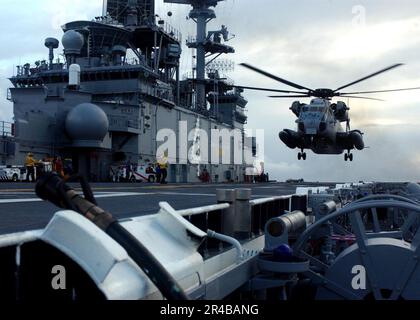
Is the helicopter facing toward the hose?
yes

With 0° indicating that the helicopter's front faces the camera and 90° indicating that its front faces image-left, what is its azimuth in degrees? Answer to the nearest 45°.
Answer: approximately 0°

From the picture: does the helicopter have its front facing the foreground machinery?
yes
